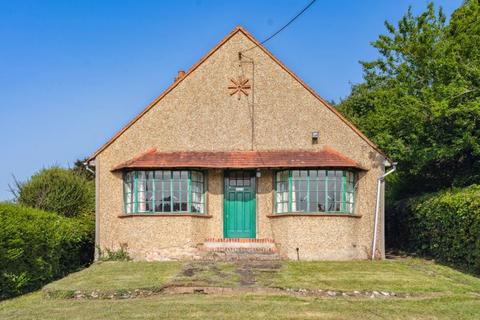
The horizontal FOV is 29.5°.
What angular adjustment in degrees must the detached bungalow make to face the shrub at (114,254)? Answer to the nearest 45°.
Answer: approximately 90° to its right

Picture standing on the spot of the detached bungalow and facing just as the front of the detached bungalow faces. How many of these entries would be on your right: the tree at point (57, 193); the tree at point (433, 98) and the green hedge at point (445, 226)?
1

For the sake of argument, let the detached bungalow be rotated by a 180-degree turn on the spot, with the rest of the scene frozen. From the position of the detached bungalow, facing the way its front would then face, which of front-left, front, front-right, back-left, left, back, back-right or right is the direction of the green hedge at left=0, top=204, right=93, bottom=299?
back-left

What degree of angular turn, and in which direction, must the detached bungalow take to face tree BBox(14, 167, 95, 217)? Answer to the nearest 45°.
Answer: approximately 90° to its right

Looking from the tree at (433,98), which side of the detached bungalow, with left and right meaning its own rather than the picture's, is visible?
left

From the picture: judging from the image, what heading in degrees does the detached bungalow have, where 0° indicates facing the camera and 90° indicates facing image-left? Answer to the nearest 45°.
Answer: approximately 0°
